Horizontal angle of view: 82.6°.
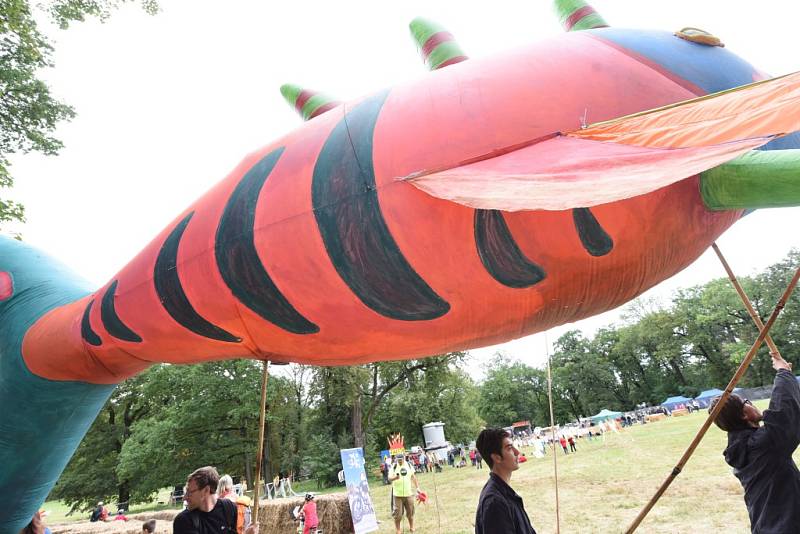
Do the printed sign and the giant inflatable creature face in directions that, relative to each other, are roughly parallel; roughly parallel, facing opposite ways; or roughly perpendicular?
roughly perpendicular

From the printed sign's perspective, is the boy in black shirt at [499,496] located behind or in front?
in front

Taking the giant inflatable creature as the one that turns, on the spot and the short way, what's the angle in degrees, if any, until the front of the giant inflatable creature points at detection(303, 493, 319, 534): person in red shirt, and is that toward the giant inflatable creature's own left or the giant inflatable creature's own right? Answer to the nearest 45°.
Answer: approximately 90° to the giant inflatable creature's own left

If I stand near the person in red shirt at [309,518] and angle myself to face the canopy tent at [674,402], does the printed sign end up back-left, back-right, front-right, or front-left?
front-right

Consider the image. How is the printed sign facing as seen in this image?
toward the camera

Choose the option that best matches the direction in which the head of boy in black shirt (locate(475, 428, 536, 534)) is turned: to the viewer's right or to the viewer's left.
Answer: to the viewer's right

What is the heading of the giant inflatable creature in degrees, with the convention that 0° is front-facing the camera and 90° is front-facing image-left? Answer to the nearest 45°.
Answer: approximately 270°
